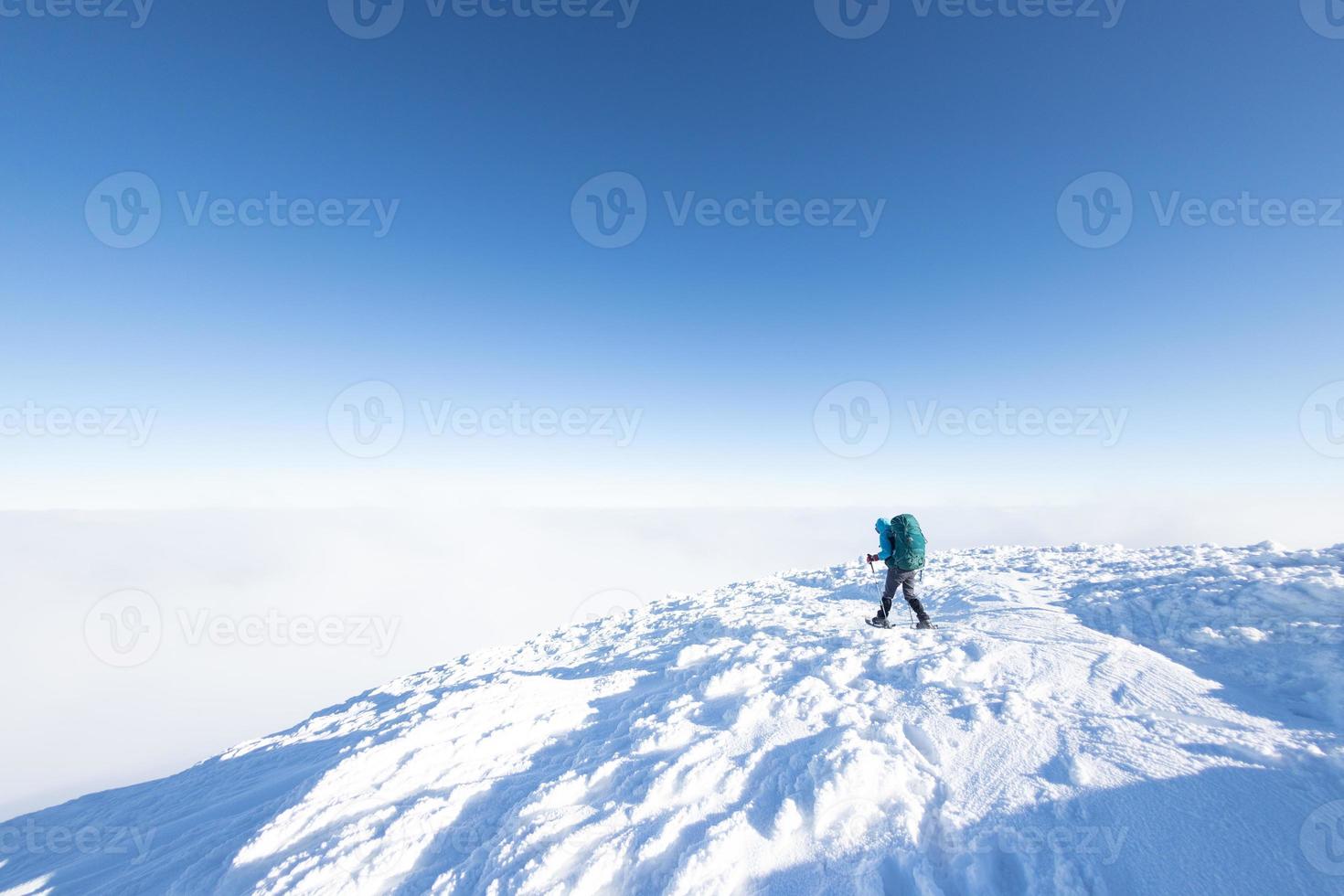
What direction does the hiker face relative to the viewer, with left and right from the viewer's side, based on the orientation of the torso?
facing away from the viewer and to the left of the viewer
